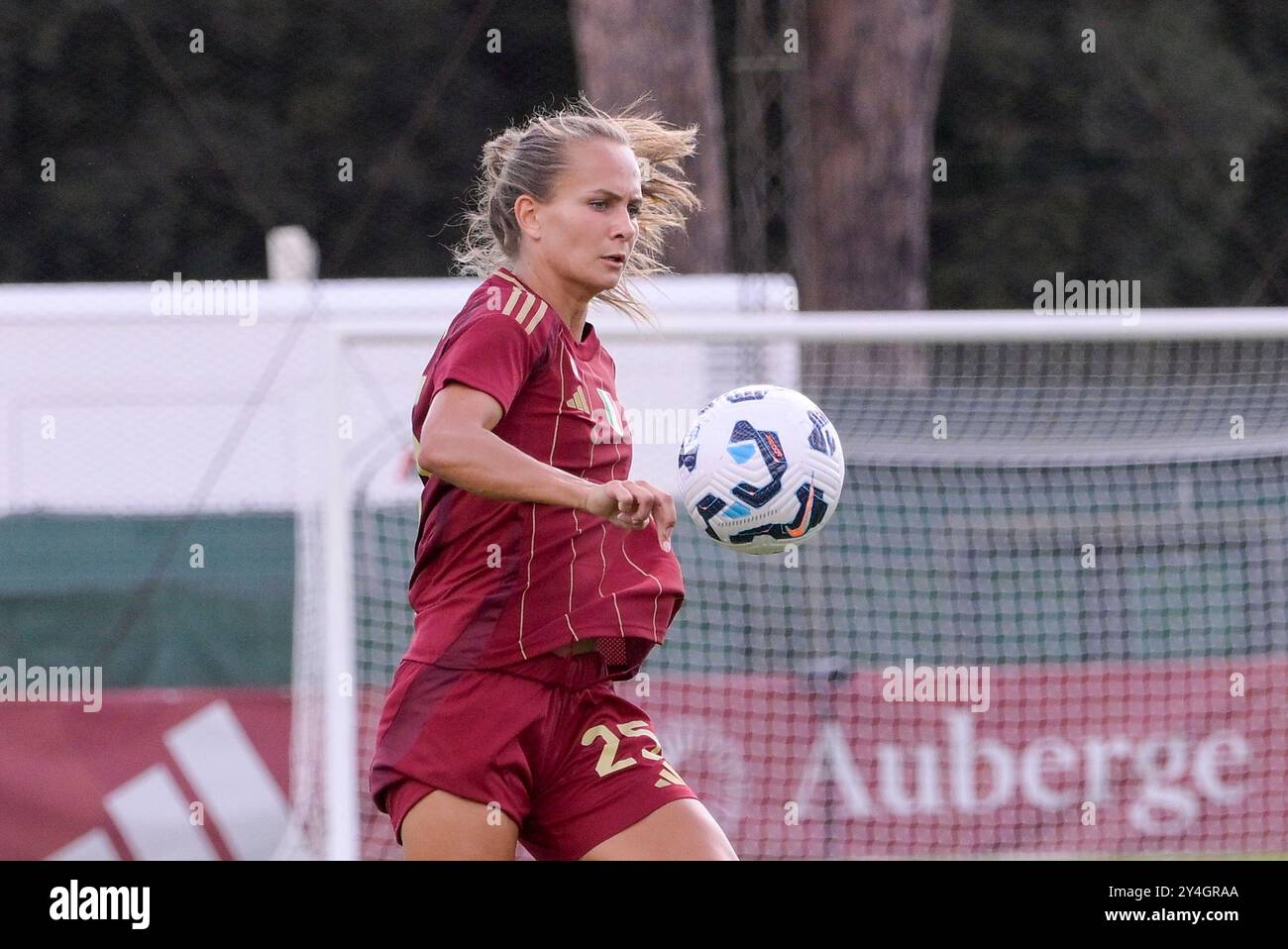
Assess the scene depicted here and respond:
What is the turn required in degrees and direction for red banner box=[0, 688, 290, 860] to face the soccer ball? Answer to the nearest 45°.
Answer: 0° — it already faces it

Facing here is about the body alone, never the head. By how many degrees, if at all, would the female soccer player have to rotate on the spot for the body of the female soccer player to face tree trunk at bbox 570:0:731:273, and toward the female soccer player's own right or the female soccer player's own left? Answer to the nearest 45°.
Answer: approximately 135° to the female soccer player's own left

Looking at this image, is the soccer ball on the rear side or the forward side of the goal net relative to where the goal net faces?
on the forward side

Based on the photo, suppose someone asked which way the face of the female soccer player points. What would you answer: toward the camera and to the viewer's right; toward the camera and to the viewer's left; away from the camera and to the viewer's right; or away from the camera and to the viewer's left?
toward the camera and to the viewer's right

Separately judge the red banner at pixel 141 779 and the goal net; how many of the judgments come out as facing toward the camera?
2

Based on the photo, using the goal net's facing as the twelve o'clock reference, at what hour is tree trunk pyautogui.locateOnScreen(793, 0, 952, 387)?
The tree trunk is roughly at 6 o'clock from the goal net.

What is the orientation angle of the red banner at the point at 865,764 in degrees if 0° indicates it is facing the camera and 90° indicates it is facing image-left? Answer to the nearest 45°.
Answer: approximately 0°

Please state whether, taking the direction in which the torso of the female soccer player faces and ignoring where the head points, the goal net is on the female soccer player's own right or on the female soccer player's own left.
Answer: on the female soccer player's own left

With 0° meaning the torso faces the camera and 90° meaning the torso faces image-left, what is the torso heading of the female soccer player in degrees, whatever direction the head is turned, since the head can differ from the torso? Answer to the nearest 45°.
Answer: approximately 315°

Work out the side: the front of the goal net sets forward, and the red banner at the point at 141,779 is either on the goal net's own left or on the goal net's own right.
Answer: on the goal net's own right

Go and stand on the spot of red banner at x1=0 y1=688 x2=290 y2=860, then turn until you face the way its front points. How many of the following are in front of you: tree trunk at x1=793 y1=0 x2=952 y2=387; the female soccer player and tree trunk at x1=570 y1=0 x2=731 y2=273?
1

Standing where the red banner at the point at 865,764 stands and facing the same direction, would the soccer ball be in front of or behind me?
in front

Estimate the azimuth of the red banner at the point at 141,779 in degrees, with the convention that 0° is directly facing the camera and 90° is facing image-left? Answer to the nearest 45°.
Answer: approximately 0°
